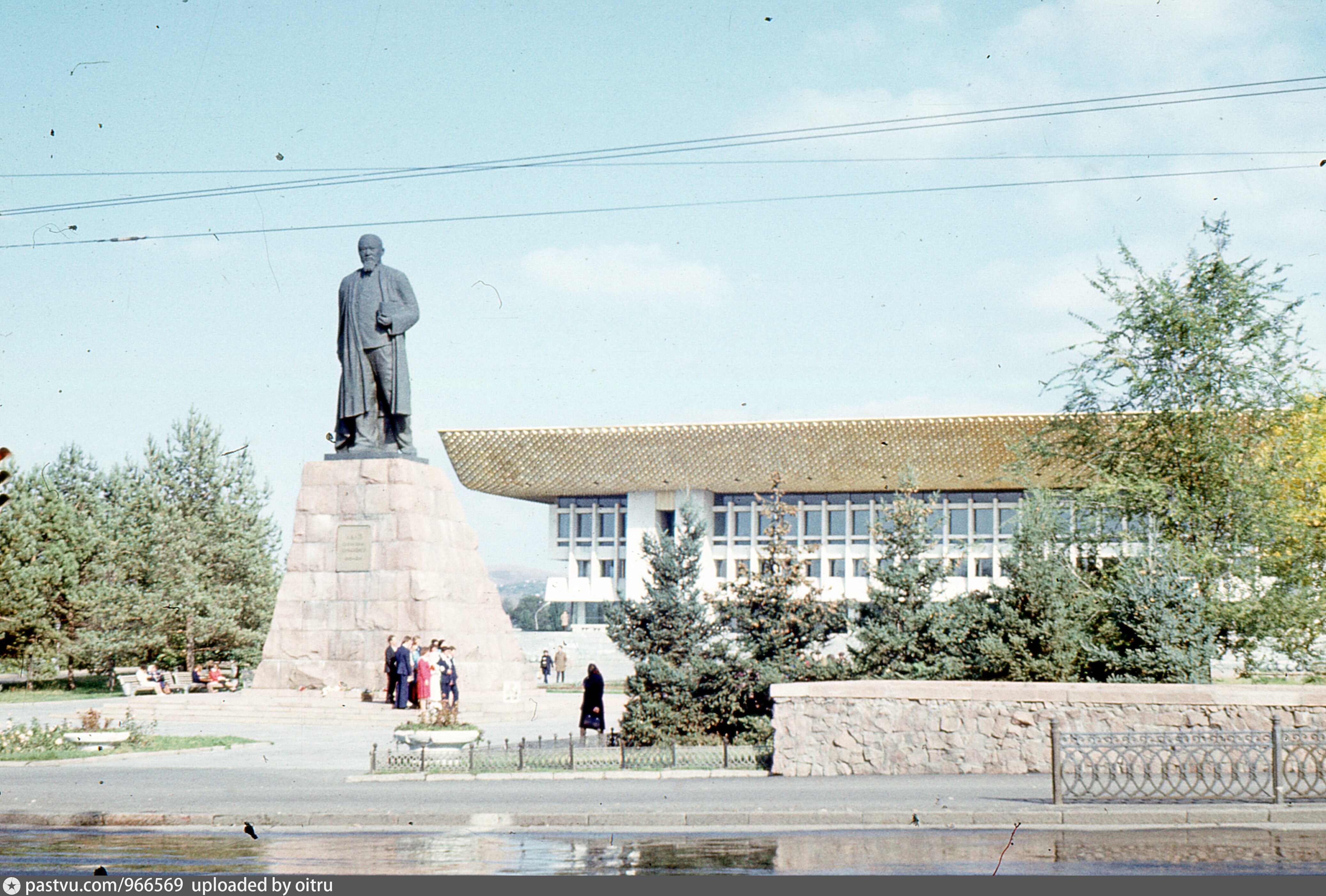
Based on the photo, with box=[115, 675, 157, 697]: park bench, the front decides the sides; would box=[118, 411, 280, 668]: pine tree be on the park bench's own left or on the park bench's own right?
on the park bench's own left

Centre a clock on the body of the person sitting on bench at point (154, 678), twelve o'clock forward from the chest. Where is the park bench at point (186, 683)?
The park bench is roughly at 8 o'clock from the person sitting on bench.

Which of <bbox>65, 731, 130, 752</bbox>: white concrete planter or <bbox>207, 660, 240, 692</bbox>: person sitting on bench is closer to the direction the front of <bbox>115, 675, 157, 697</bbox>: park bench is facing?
the white concrete planter

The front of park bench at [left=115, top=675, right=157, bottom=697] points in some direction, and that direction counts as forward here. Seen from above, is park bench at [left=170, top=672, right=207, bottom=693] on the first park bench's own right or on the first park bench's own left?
on the first park bench's own left

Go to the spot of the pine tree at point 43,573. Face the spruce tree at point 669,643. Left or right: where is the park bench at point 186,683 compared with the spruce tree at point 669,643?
left

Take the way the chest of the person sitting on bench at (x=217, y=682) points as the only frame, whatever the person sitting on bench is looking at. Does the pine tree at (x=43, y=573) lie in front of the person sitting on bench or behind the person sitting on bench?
behind

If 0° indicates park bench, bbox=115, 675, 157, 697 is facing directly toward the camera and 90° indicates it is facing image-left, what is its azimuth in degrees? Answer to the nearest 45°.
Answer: approximately 315°

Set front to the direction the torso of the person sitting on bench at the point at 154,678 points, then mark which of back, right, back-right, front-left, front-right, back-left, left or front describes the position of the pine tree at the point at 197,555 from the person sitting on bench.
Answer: back-left
